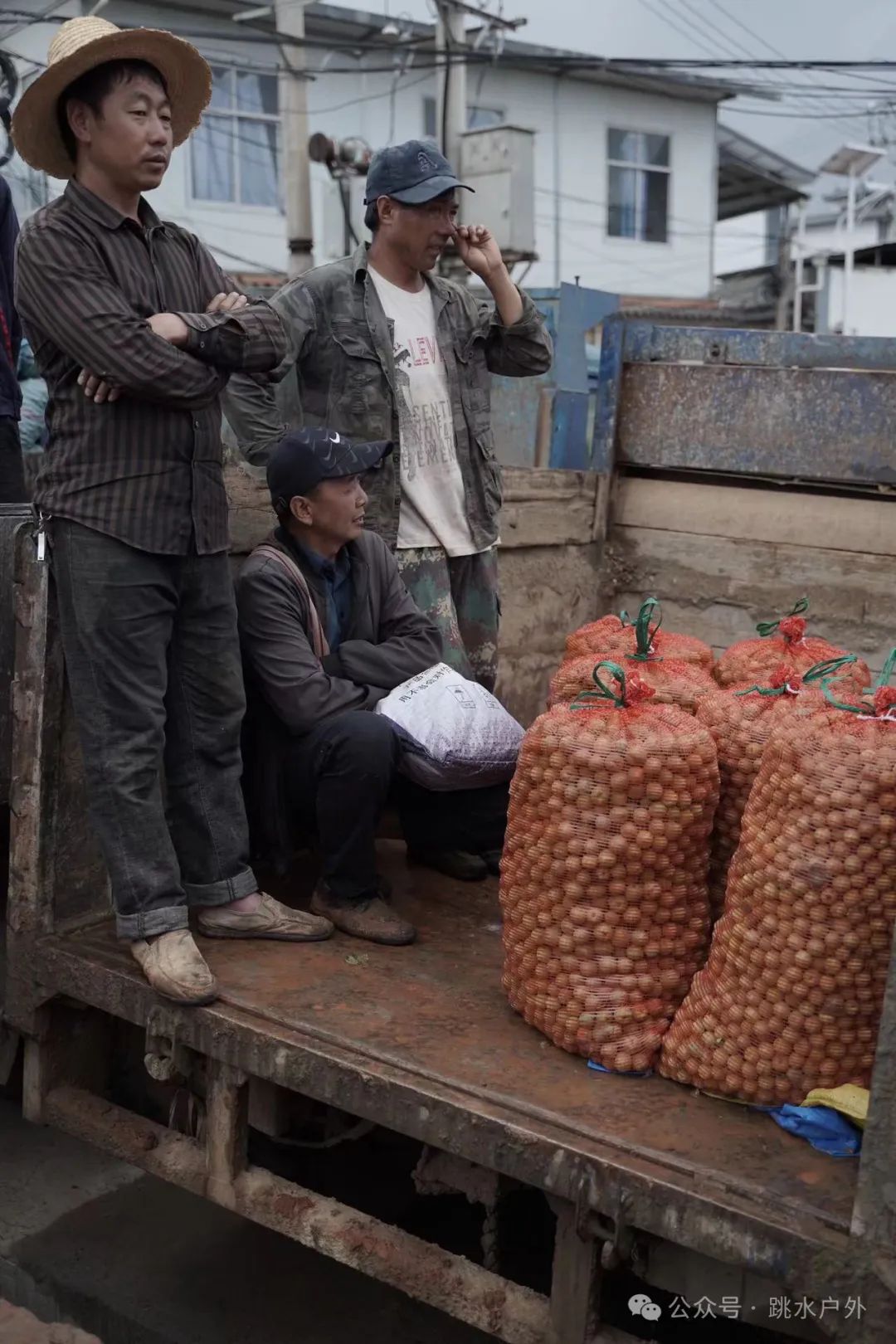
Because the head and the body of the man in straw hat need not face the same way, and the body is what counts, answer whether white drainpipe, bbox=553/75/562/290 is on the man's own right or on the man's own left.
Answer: on the man's own left

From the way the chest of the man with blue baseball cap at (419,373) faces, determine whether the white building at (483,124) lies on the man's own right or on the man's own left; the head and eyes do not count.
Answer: on the man's own left

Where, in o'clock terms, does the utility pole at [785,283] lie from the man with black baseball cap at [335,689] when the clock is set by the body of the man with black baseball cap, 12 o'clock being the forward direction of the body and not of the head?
The utility pole is roughly at 8 o'clock from the man with black baseball cap.

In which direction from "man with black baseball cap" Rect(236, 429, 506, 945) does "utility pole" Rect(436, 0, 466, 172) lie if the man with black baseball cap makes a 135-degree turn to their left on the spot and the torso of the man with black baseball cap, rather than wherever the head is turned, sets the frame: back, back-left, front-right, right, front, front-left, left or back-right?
front

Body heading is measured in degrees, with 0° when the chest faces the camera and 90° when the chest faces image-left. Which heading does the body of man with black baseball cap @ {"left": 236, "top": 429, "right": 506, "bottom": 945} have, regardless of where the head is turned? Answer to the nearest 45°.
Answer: approximately 315°

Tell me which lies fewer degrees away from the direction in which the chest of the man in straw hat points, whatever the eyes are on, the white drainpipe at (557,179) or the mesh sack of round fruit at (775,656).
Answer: the mesh sack of round fruit

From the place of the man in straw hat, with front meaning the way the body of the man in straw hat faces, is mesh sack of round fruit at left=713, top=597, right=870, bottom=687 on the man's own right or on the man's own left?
on the man's own left
